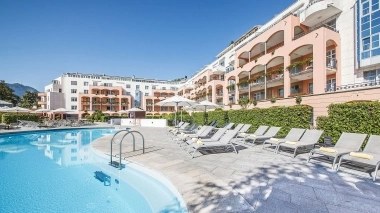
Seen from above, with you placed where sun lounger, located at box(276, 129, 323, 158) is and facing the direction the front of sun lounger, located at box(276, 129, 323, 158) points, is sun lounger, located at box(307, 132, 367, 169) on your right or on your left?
on your left

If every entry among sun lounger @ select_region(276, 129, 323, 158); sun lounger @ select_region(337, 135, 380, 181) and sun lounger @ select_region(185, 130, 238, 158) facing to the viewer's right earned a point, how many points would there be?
0

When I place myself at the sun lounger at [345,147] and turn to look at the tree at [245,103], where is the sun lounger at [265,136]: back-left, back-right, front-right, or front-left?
front-left

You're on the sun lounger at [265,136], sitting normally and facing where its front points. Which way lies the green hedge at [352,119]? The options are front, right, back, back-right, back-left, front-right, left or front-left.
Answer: back-left

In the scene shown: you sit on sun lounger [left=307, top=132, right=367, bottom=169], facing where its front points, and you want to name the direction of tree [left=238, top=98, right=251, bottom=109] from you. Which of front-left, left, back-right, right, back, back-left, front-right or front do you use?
right

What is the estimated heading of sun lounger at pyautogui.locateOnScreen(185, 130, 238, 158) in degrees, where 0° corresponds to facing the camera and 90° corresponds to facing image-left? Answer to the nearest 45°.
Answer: approximately 45°

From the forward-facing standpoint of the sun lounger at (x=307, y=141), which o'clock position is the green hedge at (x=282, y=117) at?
The green hedge is roughly at 4 o'clock from the sun lounger.

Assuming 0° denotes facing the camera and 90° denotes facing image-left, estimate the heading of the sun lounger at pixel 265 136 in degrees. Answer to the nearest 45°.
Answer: approximately 45°

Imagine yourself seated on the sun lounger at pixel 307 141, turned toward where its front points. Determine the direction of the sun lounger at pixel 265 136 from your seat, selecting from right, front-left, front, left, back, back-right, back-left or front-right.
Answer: right

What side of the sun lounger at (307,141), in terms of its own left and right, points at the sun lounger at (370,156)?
left

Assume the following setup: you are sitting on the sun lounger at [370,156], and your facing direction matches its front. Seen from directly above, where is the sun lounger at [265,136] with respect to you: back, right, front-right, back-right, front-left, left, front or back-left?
right

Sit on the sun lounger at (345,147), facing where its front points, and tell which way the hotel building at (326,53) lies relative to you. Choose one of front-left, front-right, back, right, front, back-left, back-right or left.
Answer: back-right

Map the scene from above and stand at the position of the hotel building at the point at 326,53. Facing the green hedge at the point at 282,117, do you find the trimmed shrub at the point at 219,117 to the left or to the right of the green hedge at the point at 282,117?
right

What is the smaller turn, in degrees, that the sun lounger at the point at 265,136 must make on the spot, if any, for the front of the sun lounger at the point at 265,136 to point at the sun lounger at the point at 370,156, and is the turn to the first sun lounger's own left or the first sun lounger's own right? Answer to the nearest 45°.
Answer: approximately 90° to the first sun lounger's own left

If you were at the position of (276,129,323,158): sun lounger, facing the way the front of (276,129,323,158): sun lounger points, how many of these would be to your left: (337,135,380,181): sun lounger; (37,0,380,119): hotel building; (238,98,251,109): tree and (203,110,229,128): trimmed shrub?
1

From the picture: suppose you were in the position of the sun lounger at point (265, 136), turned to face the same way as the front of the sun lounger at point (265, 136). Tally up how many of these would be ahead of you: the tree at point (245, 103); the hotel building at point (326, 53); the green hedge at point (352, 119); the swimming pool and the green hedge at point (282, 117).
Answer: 1

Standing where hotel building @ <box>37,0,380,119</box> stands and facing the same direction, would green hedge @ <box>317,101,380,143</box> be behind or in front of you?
in front

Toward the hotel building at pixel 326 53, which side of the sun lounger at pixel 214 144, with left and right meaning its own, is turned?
back

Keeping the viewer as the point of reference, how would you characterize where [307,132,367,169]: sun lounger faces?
facing the viewer and to the left of the viewer

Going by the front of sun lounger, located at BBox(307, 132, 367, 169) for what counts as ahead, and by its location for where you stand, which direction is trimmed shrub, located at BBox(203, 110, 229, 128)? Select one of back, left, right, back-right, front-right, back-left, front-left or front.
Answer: right
